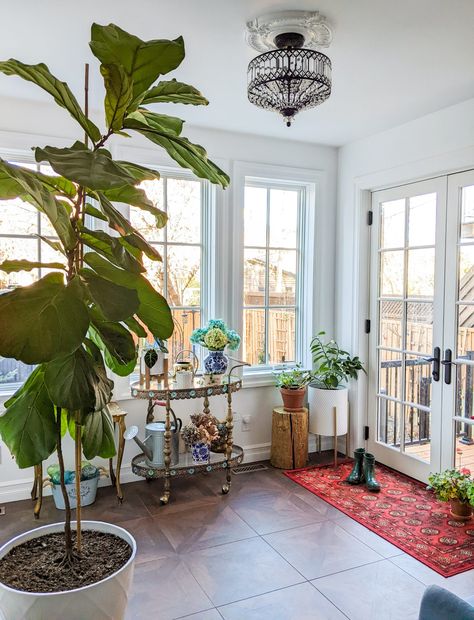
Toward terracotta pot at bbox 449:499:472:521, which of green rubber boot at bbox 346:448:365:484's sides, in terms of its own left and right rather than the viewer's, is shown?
left

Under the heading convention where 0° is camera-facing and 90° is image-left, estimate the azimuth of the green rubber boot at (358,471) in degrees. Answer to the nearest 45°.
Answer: approximately 45°

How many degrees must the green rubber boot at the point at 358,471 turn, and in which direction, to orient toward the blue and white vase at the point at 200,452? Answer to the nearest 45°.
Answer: approximately 45° to its right

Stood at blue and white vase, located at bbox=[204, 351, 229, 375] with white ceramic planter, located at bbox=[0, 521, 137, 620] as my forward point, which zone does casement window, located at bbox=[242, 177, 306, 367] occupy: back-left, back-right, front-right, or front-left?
back-left
